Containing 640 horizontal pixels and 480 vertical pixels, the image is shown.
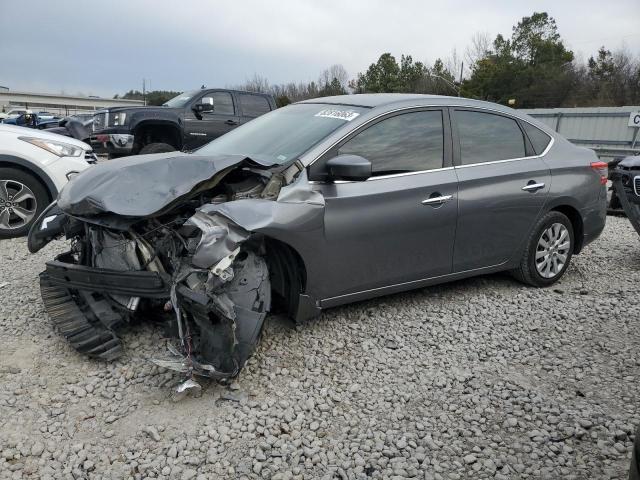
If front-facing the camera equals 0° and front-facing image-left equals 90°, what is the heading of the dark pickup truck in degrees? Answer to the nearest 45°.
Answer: approximately 45°

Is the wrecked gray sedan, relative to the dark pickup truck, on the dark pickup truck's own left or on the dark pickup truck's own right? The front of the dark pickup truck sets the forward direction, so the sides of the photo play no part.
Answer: on the dark pickup truck's own left

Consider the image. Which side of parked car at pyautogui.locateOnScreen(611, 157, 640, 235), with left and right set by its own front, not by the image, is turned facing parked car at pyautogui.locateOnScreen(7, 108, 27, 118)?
right

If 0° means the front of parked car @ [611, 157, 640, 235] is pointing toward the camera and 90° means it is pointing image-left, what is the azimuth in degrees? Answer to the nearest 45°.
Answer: approximately 45°

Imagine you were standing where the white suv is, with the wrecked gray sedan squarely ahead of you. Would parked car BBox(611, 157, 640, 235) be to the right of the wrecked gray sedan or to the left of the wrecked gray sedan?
left

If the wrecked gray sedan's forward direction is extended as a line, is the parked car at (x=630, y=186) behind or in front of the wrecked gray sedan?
behind

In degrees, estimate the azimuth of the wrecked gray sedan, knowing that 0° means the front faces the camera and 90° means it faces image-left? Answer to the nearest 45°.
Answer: approximately 45°

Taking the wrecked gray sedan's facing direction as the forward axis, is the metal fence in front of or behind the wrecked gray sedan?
behind
